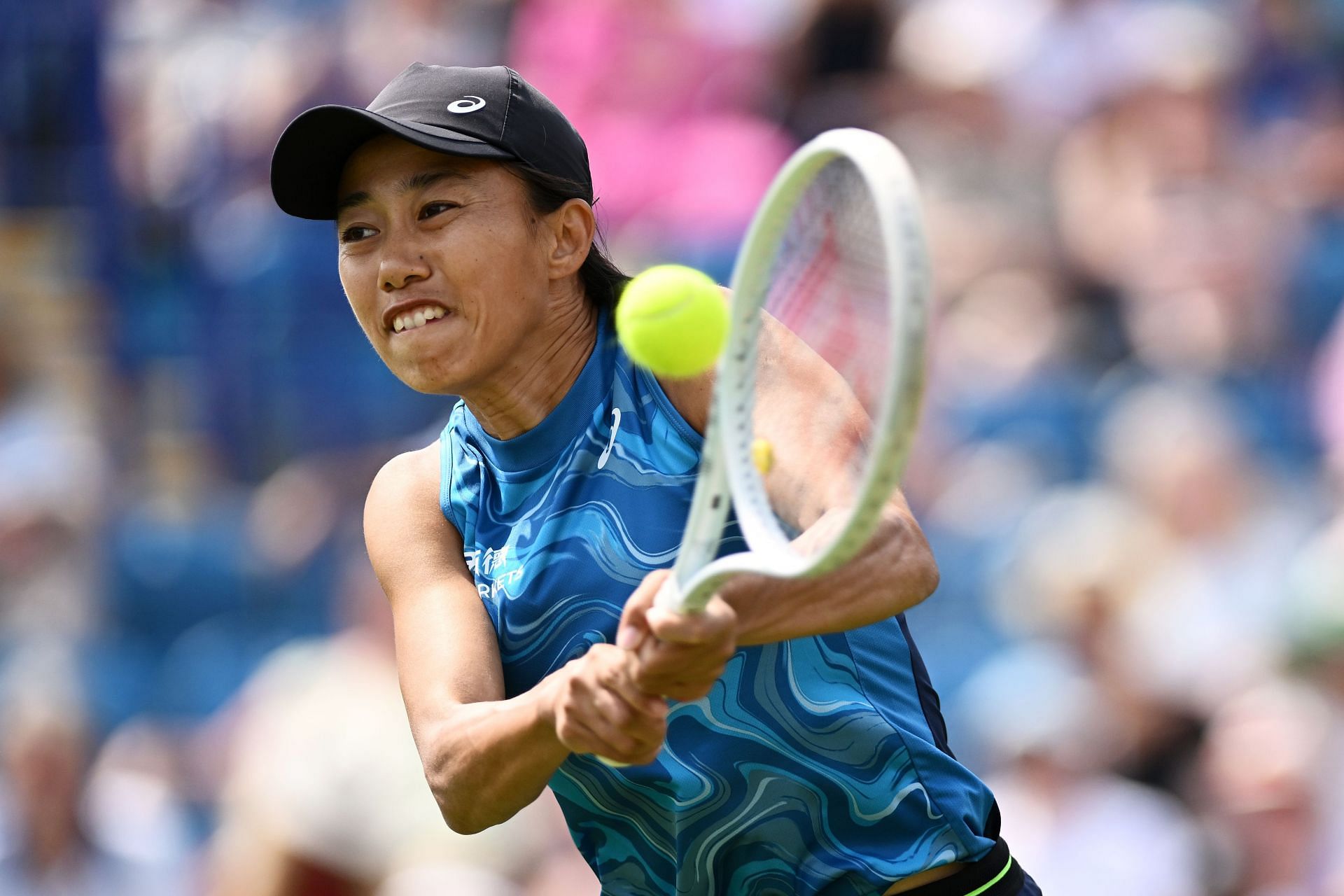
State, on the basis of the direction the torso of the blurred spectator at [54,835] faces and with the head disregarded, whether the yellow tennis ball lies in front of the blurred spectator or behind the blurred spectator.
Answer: in front

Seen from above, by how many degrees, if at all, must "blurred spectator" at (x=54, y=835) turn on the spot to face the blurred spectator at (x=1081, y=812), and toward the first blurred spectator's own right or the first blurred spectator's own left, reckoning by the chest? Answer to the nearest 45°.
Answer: approximately 45° to the first blurred spectator's own left

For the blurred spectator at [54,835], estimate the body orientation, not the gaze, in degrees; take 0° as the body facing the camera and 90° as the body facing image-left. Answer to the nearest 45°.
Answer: approximately 0°

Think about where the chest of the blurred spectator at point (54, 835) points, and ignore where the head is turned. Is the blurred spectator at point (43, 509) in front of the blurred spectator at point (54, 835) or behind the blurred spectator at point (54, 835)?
behind

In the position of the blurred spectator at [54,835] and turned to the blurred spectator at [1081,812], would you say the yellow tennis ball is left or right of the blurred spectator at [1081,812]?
right

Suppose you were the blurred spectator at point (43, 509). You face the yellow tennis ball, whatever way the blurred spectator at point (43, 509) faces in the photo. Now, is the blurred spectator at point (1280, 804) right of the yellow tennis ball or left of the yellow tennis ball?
left

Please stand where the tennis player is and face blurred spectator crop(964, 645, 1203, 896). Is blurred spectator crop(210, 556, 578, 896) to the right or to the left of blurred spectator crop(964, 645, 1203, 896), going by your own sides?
left

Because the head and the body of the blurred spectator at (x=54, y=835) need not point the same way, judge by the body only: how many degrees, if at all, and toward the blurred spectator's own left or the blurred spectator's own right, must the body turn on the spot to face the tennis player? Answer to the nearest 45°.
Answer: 0° — they already face them

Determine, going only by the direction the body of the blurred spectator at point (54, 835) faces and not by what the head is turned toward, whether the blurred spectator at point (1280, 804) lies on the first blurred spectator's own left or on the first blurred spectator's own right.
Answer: on the first blurred spectator's own left
